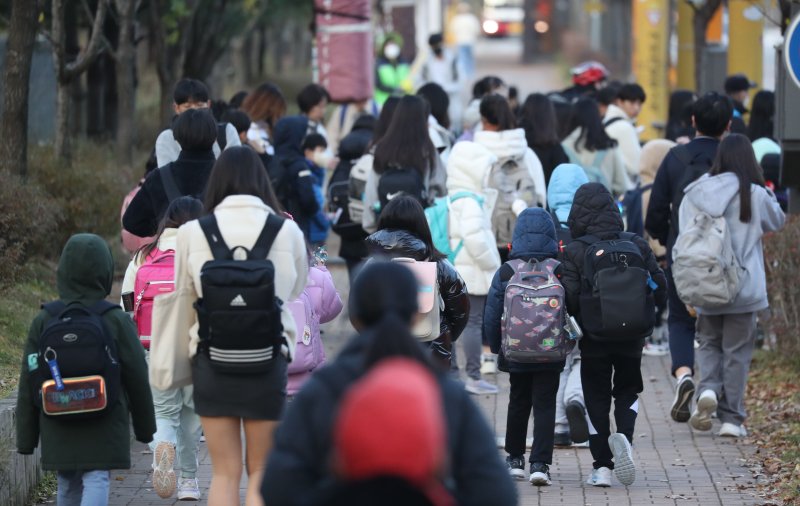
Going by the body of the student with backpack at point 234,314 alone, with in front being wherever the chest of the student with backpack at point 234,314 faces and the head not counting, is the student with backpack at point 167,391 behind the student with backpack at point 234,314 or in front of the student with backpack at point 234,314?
in front

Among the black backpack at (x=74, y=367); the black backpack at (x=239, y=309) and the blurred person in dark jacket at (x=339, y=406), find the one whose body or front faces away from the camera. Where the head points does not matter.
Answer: the blurred person in dark jacket

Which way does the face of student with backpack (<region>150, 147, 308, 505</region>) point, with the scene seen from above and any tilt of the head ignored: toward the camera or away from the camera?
away from the camera

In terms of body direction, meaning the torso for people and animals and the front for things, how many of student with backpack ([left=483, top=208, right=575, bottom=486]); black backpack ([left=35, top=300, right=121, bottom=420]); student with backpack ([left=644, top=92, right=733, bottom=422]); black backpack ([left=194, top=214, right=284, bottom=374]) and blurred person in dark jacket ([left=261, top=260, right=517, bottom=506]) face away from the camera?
3

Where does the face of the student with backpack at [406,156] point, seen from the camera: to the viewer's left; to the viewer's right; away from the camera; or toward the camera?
away from the camera

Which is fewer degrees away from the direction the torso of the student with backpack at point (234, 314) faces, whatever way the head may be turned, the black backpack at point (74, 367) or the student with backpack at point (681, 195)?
the student with backpack

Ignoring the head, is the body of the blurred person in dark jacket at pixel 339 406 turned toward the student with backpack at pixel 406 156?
yes

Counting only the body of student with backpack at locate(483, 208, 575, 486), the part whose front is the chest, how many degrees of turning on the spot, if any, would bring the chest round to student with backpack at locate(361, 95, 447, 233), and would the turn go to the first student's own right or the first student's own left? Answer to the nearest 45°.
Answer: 0° — they already face them

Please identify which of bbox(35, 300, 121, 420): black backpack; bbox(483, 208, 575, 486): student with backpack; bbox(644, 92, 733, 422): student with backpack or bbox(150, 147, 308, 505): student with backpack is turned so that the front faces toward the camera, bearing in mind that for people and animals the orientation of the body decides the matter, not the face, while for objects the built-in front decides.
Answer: the black backpack

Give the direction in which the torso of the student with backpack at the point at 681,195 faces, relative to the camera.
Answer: away from the camera

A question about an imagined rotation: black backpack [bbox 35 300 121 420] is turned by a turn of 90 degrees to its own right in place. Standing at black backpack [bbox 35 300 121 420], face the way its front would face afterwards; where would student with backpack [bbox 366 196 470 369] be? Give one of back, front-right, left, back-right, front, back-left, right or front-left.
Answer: back-right

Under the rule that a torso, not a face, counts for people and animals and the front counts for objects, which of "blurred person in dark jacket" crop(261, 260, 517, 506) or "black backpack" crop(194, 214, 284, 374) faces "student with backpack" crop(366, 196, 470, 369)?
"blurred person in dark jacket" crop(261, 260, 517, 506)
